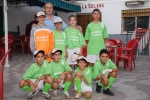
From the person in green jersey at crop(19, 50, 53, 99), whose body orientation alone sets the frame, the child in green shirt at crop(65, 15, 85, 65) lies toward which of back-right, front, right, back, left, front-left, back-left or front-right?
back-left

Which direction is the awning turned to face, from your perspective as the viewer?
facing the viewer and to the right of the viewer

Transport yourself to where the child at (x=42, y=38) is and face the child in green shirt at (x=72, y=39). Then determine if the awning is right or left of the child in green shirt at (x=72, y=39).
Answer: left

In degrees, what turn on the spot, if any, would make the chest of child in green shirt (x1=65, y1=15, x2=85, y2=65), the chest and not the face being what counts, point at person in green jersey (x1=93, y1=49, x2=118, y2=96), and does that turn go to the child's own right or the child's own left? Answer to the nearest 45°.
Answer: approximately 45° to the child's own left

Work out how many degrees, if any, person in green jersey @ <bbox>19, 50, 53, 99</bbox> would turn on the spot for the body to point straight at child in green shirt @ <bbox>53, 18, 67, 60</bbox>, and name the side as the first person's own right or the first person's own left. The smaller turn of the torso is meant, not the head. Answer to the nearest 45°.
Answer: approximately 135° to the first person's own left

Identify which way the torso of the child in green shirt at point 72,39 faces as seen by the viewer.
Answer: toward the camera

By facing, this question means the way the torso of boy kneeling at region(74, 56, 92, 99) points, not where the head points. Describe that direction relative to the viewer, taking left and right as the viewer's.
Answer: facing the viewer

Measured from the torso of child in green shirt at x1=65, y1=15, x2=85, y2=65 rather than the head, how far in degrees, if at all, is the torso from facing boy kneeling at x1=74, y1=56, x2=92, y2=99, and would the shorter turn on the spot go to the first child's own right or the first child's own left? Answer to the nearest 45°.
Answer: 0° — they already face them

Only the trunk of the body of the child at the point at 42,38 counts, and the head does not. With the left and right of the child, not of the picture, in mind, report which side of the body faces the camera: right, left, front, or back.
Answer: front
